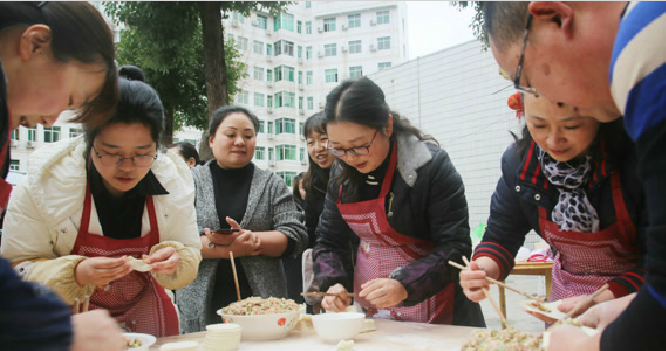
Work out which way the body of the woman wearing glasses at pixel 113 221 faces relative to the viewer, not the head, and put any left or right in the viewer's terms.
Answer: facing the viewer

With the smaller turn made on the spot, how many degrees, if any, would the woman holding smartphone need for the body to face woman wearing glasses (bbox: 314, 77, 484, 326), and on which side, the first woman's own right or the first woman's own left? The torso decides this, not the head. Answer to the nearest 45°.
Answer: approximately 45° to the first woman's own left

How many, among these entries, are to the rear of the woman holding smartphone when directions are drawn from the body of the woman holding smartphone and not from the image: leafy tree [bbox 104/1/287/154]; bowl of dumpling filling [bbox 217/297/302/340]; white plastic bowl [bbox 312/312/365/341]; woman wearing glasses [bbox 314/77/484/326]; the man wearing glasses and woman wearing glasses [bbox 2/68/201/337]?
1

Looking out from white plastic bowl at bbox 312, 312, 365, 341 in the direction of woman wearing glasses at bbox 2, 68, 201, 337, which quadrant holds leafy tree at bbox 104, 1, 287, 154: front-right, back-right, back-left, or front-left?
front-right

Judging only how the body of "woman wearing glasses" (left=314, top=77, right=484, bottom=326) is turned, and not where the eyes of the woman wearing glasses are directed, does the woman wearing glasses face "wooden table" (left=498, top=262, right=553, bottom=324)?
no

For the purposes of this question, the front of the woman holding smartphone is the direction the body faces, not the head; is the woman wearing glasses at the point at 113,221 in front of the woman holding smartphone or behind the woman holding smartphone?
in front

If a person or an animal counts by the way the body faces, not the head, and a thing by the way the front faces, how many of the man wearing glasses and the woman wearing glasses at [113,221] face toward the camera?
1

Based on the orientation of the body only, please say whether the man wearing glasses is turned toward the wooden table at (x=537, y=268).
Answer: no

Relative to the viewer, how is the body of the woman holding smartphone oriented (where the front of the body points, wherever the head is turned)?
toward the camera

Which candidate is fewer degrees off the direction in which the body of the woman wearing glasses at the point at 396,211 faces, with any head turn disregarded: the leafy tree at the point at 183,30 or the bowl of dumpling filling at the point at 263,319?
the bowl of dumpling filling

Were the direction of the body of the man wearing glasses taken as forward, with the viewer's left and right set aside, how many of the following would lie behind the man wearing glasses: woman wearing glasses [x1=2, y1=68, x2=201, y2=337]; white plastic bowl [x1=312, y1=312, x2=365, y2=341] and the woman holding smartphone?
0

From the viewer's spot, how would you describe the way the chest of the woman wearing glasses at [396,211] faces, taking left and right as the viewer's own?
facing the viewer and to the left of the viewer

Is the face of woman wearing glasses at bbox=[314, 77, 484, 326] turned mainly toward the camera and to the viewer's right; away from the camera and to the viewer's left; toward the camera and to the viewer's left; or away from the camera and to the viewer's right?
toward the camera and to the viewer's left

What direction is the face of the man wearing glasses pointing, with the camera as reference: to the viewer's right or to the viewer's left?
to the viewer's left

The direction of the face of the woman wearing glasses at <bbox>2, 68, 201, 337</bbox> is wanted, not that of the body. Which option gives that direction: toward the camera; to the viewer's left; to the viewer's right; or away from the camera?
toward the camera

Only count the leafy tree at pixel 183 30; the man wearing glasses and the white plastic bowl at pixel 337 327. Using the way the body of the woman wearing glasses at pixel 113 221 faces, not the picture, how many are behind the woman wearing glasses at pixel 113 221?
1

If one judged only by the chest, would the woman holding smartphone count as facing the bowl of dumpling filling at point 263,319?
yes
